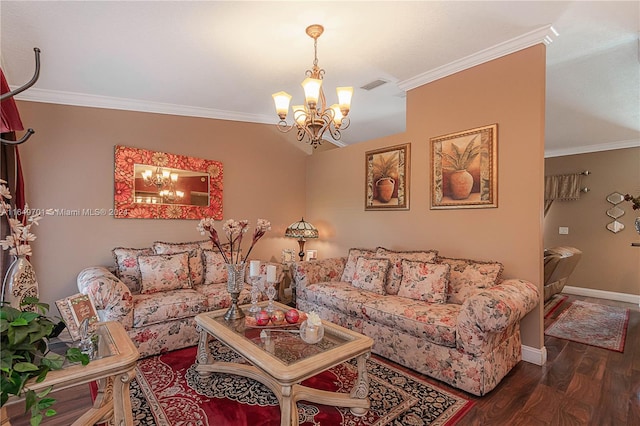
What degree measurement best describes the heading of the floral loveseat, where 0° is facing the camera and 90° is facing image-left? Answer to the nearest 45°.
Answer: approximately 315°

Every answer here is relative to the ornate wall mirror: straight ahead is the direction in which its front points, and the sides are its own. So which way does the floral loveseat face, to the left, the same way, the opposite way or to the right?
the same way

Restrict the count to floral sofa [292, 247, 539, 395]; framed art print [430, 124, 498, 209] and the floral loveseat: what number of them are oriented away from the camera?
0

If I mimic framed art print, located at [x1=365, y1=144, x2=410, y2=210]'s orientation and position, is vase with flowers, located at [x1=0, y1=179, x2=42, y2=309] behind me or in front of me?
in front

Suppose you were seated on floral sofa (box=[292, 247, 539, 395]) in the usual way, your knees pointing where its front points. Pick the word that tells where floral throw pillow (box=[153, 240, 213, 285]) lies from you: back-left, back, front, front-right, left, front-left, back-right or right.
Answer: front-right

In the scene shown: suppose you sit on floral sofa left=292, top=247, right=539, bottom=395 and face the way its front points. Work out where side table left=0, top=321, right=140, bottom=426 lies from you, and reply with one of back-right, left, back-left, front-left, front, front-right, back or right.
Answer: front

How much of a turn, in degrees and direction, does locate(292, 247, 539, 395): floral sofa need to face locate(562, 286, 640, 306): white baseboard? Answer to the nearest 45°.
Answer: approximately 180°

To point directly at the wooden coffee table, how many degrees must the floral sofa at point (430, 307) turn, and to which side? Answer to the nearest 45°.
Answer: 0° — it already faces it

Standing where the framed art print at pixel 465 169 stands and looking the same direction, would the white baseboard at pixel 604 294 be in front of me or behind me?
behind

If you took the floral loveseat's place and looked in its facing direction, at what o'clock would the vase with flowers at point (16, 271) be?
The vase with flowers is roughly at 2 o'clock from the floral loveseat.

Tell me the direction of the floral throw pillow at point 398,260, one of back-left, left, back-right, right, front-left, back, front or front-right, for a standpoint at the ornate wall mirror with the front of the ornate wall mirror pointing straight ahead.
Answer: front

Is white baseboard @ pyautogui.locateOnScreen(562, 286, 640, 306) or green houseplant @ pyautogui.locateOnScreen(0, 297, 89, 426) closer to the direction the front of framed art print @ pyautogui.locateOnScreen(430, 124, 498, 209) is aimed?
the green houseplant

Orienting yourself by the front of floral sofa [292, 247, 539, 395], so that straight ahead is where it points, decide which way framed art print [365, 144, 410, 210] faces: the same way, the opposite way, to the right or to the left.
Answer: the same way

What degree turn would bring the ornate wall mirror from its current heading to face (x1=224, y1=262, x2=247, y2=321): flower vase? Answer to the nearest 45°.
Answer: approximately 45° to its right

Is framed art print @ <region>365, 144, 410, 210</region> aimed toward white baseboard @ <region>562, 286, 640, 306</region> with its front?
no

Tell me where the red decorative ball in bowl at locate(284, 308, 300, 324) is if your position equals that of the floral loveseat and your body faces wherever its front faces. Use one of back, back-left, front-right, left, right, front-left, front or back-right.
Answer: front

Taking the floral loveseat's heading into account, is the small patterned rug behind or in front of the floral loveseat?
in front

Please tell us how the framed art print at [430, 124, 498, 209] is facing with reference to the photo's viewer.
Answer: facing the viewer and to the left of the viewer

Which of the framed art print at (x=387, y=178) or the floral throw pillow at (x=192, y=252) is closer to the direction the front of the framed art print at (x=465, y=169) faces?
the floral throw pillow

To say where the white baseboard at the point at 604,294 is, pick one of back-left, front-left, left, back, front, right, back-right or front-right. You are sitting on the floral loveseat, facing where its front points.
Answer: front-left

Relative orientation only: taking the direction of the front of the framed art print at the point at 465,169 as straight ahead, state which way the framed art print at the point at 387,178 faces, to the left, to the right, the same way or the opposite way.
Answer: the same way

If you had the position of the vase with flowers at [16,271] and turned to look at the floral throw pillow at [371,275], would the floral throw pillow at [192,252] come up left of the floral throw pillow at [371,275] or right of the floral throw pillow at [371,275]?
left
